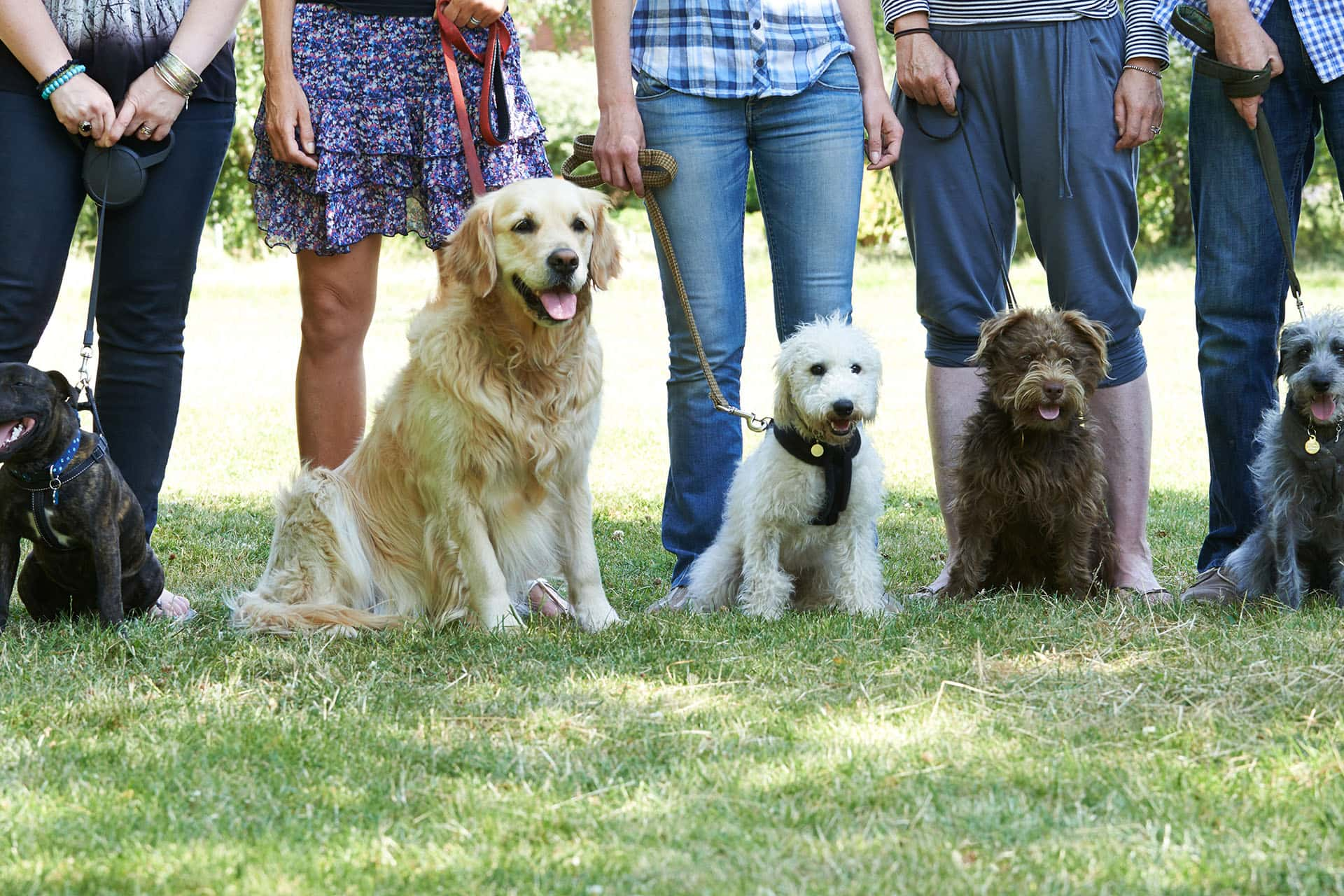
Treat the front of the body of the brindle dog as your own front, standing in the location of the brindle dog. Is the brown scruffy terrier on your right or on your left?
on your left

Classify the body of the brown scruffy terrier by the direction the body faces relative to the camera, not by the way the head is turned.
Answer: toward the camera

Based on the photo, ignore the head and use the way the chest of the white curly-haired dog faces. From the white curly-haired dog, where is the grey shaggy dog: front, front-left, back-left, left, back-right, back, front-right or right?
front-left

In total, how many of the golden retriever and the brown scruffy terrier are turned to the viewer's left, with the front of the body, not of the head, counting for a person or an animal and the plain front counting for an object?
0

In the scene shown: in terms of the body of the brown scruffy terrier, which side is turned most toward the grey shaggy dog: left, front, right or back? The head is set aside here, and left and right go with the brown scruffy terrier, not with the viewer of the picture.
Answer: left

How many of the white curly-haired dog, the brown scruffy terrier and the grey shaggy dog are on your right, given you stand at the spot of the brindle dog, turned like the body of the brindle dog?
0

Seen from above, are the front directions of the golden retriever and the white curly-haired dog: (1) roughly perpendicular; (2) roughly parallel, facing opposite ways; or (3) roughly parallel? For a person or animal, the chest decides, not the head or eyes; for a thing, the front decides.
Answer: roughly parallel

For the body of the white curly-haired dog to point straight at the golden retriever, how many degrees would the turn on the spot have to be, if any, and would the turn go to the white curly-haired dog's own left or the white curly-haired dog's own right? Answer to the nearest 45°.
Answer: approximately 135° to the white curly-haired dog's own right

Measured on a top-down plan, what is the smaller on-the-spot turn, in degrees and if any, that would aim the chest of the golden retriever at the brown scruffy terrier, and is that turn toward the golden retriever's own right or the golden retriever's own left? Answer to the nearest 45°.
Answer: approximately 45° to the golden retriever's own left

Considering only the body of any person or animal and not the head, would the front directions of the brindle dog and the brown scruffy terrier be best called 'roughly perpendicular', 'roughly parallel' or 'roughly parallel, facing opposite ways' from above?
roughly parallel

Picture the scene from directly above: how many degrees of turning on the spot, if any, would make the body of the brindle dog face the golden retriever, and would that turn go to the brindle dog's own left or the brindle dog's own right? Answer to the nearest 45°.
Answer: approximately 135° to the brindle dog's own left

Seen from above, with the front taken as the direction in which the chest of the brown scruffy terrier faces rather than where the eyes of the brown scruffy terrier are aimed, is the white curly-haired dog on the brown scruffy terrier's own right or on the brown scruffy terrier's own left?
on the brown scruffy terrier's own right

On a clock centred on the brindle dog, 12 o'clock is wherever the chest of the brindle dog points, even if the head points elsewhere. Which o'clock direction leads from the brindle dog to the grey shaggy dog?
The grey shaggy dog is roughly at 8 o'clock from the brindle dog.

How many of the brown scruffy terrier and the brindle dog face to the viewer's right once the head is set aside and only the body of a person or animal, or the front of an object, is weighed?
0

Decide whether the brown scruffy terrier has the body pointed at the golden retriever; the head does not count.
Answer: no

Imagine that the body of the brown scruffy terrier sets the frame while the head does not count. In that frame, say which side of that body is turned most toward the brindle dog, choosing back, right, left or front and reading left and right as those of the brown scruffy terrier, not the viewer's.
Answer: right
